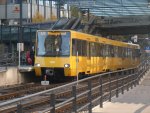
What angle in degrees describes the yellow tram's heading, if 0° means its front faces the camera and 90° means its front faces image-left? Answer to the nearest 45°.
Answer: approximately 45°
